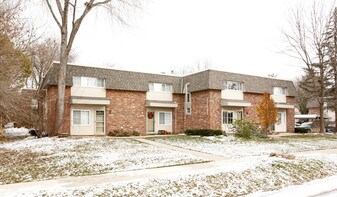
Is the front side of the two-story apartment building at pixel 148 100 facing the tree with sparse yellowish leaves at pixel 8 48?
no

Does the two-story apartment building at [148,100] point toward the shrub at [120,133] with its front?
no

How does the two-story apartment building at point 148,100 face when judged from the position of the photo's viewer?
facing the viewer and to the right of the viewer

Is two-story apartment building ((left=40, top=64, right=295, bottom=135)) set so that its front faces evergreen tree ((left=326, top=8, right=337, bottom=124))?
no

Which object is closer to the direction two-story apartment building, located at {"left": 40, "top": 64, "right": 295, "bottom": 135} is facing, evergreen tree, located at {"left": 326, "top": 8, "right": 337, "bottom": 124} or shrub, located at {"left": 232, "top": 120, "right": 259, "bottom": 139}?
the shrub
